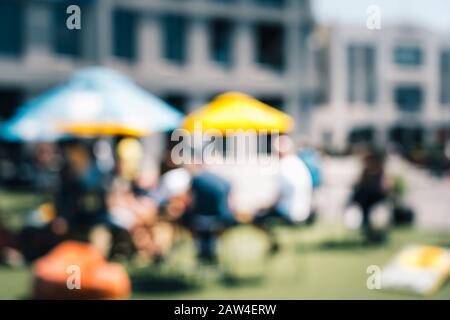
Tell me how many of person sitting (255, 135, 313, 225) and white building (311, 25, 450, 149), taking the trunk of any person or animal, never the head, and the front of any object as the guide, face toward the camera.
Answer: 1

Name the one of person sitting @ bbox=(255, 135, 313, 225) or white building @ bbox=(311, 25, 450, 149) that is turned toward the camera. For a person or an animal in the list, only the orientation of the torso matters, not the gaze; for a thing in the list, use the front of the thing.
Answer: the white building

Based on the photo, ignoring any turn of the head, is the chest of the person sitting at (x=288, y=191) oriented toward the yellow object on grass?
no

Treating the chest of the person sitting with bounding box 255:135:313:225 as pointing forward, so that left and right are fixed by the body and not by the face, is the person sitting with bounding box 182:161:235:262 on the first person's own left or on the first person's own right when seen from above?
on the first person's own left

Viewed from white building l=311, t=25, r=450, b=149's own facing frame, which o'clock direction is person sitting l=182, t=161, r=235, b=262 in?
The person sitting is roughly at 12 o'clock from the white building.

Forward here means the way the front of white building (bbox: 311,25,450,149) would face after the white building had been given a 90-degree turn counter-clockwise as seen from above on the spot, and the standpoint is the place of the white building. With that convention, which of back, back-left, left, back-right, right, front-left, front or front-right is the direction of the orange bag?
right

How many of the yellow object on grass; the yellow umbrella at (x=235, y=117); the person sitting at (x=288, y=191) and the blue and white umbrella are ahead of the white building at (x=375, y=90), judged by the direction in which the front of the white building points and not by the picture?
4

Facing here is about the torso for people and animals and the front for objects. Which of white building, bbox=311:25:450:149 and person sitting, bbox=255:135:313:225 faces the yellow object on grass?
the white building

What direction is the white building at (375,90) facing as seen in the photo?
toward the camera

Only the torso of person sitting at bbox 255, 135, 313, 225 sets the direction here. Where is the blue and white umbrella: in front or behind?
in front

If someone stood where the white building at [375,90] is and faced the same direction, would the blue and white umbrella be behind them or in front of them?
in front
